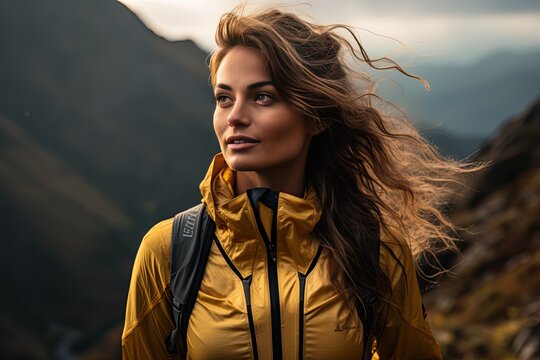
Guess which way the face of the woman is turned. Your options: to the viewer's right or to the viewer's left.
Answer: to the viewer's left

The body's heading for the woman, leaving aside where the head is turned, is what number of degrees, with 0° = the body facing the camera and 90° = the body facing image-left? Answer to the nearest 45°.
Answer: approximately 0°
